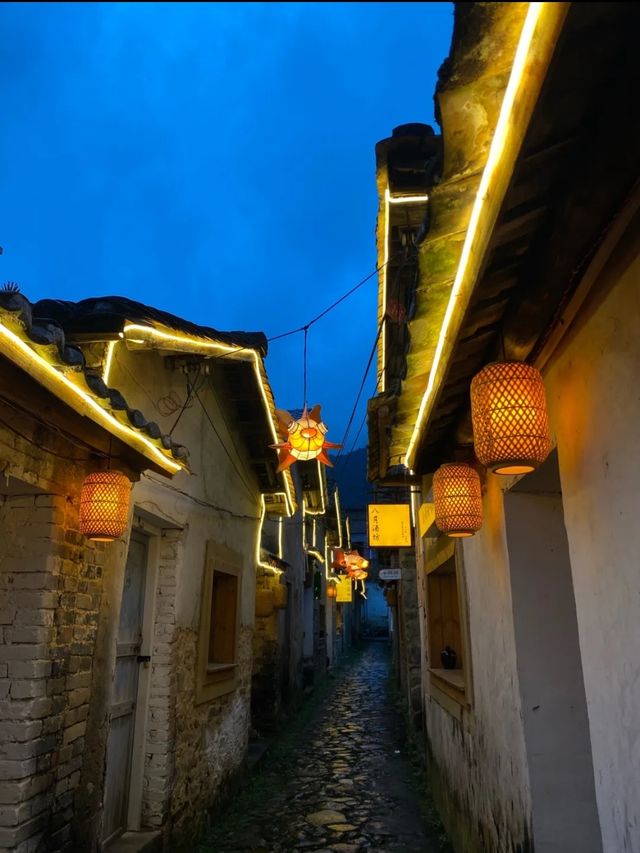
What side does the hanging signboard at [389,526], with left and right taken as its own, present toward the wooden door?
front

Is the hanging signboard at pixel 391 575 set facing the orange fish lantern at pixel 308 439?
yes

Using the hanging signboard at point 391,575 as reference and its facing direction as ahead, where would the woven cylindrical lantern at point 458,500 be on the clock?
The woven cylindrical lantern is roughly at 12 o'clock from the hanging signboard.

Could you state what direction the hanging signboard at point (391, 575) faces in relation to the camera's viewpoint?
facing the viewer

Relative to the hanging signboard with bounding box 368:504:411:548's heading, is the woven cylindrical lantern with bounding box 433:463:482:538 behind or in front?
in front

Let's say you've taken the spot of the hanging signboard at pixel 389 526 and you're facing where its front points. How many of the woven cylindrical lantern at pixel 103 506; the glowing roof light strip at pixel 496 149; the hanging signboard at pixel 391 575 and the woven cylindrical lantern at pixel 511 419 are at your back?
1

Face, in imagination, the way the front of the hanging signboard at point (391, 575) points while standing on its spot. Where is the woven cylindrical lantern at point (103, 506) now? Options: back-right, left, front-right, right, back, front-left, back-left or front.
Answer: front

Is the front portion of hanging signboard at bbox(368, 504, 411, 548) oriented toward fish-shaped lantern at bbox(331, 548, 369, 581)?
no

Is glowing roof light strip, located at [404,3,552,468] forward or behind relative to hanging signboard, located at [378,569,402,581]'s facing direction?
forward

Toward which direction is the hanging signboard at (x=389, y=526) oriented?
toward the camera

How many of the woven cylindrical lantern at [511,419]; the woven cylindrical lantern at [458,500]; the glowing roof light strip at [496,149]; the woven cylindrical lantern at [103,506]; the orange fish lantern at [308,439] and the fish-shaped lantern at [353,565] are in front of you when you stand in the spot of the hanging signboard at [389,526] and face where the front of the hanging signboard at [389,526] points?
5

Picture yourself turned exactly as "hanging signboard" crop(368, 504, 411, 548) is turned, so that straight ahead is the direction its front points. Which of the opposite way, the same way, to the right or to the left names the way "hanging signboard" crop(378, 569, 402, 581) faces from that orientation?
the same way

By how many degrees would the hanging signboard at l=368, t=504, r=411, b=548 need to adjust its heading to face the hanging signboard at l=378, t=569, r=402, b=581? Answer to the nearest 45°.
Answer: approximately 180°

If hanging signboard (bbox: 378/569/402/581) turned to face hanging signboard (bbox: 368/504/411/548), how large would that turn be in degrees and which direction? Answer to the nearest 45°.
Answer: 0° — it already faces it

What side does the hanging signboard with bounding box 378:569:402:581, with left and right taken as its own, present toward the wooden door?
front
